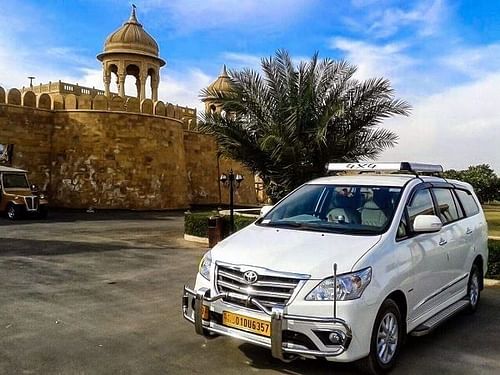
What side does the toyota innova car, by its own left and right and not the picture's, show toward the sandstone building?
right

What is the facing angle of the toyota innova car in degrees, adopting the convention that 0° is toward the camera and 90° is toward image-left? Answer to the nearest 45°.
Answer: approximately 45°

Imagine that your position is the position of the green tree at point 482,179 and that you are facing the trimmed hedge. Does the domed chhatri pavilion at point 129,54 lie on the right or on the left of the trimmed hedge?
right

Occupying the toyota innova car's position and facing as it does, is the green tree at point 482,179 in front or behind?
behind

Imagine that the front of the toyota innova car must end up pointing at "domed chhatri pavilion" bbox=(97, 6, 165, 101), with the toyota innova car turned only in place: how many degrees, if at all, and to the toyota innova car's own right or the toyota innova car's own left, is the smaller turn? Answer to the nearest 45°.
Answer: approximately 90° to the toyota innova car's own right

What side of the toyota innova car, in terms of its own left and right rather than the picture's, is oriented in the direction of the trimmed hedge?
right

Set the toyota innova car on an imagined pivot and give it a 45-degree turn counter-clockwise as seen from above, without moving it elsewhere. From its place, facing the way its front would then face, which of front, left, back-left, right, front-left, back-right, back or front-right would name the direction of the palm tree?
back
